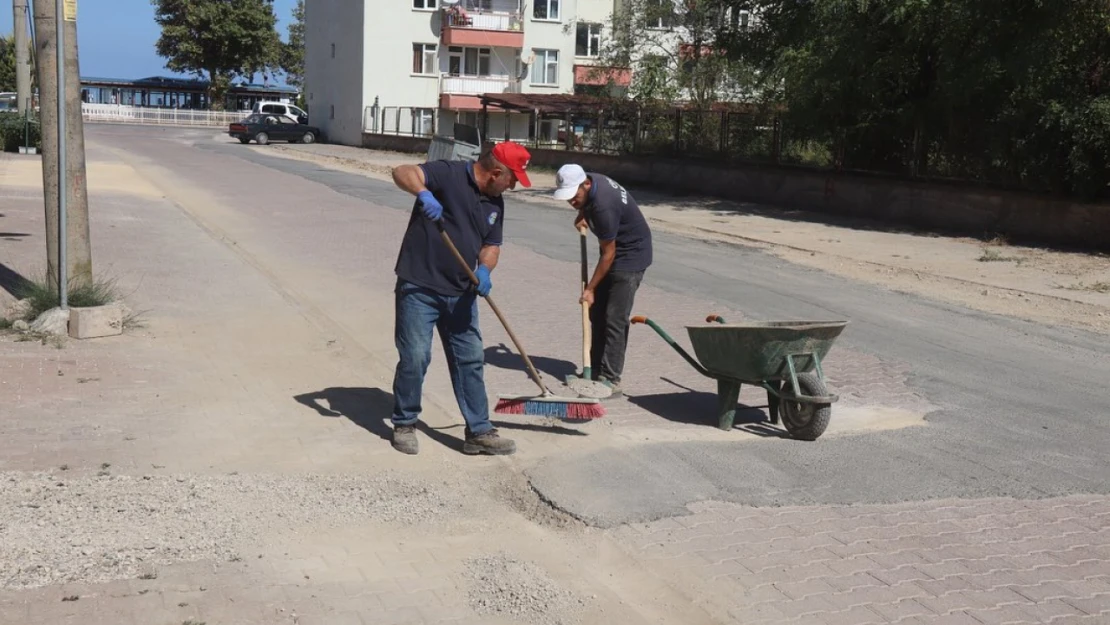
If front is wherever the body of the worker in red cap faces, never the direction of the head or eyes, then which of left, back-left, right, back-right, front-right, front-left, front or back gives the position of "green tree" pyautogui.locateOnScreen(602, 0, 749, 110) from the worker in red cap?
back-left

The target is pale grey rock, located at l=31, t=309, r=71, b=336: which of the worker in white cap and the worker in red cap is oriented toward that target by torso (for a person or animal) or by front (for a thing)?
the worker in white cap

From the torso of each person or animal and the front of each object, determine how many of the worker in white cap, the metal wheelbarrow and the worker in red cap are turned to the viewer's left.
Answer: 1

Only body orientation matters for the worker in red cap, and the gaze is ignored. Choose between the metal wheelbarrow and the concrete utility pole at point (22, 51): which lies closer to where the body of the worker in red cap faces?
the metal wheelbarrow

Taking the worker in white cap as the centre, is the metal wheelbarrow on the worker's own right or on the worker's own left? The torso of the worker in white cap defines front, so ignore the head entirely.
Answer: on the worker's own left

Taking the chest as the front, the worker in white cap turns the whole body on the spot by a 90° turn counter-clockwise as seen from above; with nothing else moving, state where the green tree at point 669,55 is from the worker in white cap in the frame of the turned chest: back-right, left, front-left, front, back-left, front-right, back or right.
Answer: back

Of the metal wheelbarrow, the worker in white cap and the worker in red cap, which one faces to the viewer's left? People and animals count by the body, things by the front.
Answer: the worker in white cap

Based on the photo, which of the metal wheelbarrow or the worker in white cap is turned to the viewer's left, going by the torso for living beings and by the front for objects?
the worker in white cap

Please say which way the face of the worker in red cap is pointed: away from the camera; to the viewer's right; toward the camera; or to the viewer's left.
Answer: to the viewer's right

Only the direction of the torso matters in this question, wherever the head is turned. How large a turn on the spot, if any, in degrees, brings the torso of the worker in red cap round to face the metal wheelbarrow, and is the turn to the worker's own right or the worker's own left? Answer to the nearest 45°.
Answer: approximately 45° to the worker's own left

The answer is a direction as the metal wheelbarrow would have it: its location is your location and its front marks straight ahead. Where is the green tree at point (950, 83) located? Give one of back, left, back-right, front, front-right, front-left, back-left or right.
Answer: back-left

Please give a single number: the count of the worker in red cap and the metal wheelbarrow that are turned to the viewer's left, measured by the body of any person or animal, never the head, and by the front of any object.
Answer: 0

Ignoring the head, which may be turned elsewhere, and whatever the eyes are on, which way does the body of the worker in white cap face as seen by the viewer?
to the viewer's left

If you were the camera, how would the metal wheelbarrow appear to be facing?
facing the viewer and to the right of the viewer
